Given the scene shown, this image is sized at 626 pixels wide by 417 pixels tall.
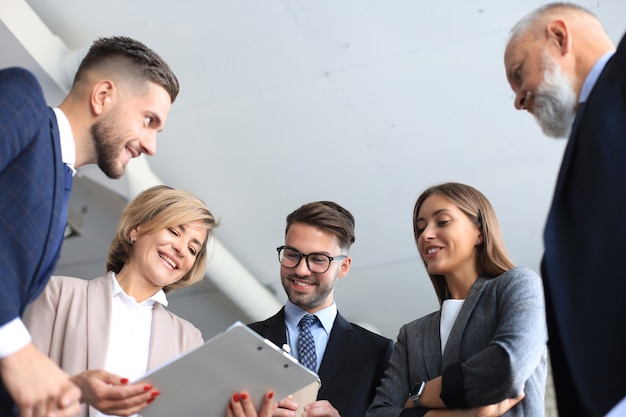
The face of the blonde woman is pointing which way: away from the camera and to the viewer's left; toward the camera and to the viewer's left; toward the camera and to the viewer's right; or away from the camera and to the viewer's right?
toward the camera and to the viewer's right

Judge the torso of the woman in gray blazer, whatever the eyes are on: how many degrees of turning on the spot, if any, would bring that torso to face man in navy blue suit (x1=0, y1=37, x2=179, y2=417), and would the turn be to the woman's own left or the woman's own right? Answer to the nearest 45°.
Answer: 0° — they already face them

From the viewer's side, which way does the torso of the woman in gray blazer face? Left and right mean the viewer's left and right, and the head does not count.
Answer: facing the viewer and to the left of the viewer

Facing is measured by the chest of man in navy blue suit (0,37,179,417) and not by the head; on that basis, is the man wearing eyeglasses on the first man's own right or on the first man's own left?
on the first man's own left

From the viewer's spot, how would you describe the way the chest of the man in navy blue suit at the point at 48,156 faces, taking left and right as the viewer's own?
facing to the right of the viewer

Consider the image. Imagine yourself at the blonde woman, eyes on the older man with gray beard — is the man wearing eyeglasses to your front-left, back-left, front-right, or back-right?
front-left

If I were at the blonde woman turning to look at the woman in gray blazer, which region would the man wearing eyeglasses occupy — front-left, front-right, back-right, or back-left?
front-left

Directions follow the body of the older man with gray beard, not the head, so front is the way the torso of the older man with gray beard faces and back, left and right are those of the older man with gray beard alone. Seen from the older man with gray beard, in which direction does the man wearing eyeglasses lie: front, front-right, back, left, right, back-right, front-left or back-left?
front-right

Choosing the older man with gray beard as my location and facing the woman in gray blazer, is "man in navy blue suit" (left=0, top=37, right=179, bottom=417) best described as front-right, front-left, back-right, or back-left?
front-left

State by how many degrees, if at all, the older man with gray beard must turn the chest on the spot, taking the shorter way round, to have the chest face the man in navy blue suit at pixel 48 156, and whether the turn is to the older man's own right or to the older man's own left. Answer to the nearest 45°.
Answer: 0° — they already face them

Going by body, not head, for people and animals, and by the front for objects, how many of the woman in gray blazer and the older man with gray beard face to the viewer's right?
0

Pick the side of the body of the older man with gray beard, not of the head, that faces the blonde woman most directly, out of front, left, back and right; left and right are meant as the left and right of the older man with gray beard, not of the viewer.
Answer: front

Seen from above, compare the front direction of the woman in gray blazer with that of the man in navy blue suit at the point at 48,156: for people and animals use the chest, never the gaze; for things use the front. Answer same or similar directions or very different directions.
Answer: very different directions

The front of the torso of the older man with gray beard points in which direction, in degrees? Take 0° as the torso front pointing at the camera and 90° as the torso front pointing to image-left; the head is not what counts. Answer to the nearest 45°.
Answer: approximately 90°

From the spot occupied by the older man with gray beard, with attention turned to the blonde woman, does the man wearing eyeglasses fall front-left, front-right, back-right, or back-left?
front-right
